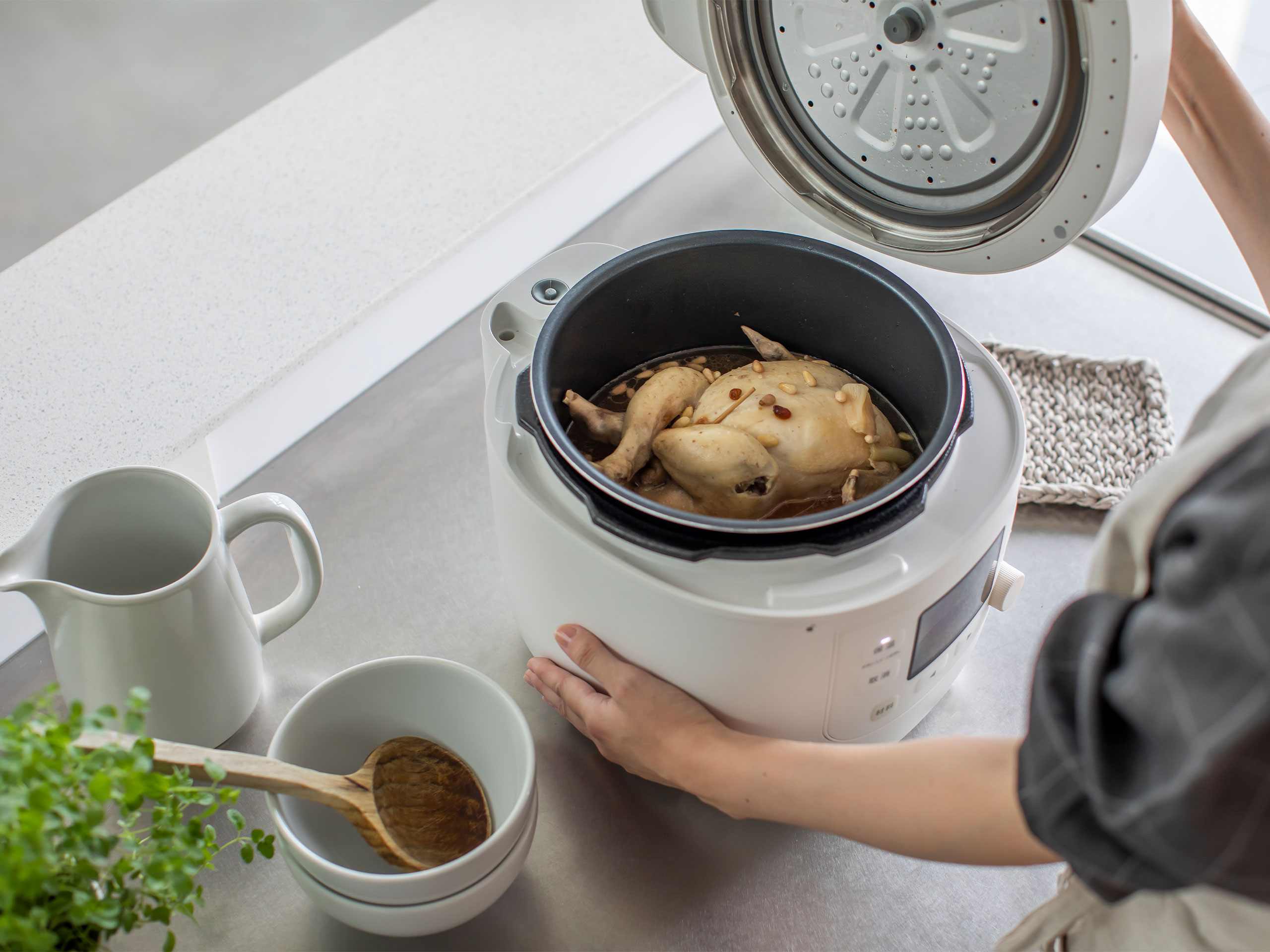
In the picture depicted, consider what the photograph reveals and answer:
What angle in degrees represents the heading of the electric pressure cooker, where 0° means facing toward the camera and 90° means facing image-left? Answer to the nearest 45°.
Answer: approximately 315°
